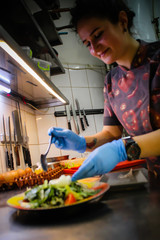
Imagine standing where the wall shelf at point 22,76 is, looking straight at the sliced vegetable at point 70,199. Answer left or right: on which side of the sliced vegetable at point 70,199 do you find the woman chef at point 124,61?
left

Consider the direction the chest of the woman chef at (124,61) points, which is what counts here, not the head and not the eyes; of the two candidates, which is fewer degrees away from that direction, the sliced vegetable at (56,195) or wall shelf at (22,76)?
the sliced vegetable

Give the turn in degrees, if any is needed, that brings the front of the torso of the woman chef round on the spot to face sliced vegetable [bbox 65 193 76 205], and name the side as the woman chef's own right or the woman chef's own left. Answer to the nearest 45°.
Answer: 0° — they already face it

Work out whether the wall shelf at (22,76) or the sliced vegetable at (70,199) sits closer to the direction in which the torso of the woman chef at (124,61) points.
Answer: the sliced vegetable

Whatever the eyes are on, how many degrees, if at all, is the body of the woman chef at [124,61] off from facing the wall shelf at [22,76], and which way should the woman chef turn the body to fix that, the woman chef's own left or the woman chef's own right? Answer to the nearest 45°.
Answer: approximately 90° to the woman chef's own right

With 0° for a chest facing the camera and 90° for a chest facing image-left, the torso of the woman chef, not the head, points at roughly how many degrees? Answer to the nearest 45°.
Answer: approximately 45°

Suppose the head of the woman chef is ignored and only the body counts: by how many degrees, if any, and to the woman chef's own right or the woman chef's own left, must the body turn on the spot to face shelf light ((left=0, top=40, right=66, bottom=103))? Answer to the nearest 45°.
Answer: approximately 45° to the woman chef's own right
